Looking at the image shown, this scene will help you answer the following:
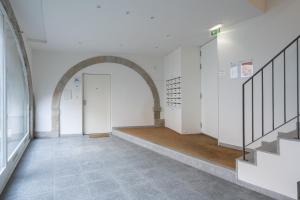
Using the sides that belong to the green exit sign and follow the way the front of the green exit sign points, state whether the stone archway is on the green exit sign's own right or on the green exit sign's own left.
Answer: on the green exit sign's own right

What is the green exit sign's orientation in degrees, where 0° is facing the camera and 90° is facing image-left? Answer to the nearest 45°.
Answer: approximately 45°

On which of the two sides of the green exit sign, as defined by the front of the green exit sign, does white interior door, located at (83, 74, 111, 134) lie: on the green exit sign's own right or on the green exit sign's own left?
on the green exit sign's own right

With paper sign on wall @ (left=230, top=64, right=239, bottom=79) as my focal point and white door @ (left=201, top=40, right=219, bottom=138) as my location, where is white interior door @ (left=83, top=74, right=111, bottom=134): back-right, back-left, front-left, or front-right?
back-right
